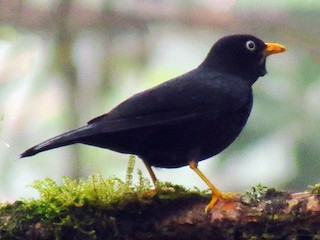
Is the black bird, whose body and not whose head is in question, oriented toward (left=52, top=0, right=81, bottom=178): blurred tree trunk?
no

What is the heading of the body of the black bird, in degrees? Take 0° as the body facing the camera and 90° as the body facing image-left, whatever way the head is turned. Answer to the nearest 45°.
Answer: approximately 270°
